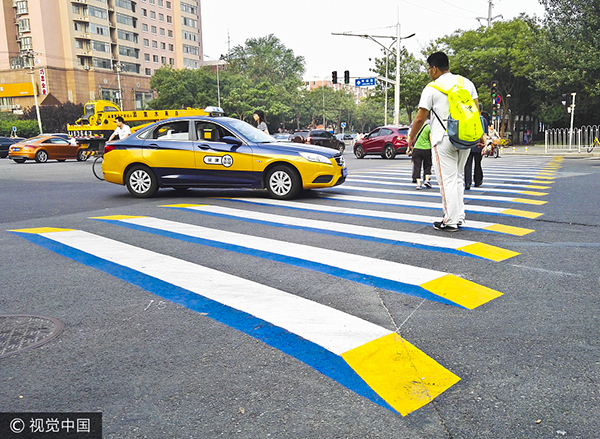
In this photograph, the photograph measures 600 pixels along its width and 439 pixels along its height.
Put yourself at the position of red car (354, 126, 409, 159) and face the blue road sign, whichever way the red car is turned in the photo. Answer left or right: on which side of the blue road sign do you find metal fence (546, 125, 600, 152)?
right

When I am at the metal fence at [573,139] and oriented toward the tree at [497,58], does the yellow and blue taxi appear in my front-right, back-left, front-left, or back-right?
back-left

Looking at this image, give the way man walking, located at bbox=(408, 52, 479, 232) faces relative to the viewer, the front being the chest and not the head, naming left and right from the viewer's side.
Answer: facing away from the viewer and to the left of the viewer

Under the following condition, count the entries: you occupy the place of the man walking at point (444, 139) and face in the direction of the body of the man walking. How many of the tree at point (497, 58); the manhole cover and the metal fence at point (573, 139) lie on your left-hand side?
1

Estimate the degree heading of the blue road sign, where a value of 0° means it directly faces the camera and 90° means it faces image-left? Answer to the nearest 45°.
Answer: approximately 0°

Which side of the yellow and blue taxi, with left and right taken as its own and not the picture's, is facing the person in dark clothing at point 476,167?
front

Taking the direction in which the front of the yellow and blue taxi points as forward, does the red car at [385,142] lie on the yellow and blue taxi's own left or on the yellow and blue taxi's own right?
on the yellow and blue taxi's own left

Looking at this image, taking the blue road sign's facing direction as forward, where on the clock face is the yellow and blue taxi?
The yellow and blue taxi is roughly at 12 o'clock from the blue road sign.

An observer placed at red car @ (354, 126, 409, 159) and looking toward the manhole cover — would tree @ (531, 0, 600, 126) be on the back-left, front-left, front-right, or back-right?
back-left

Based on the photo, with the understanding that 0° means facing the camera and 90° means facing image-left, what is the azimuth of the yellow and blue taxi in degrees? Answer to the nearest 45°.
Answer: approximately 270°

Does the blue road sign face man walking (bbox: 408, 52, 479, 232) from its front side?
yes

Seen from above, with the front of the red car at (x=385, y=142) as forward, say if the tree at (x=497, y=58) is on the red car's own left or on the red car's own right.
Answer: on the red car's own right

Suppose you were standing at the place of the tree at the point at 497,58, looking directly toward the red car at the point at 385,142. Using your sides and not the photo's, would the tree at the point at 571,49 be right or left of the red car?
left
